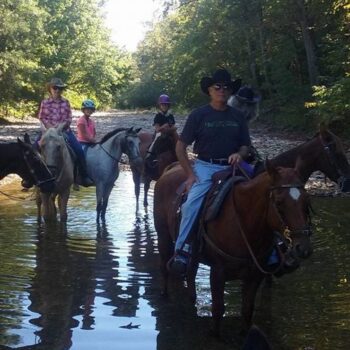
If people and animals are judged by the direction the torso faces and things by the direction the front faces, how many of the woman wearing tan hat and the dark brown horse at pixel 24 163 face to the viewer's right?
1

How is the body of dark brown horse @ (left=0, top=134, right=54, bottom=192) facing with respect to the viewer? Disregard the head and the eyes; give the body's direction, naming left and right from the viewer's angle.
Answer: facing to the right of the viewer

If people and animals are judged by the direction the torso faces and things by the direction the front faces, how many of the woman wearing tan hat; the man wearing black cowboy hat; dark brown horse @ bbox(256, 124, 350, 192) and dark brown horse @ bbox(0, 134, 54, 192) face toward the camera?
2

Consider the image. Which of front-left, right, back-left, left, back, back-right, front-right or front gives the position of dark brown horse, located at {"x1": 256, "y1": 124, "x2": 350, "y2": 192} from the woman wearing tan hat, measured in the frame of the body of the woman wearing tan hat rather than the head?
front-left

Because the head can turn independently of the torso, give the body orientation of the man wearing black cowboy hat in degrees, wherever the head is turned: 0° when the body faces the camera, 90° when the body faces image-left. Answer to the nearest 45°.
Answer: approximately 0°

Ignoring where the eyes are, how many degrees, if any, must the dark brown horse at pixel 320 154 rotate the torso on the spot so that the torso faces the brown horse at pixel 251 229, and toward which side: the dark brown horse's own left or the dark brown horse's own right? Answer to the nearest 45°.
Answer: approximately 90° to the dark brown horse's own right

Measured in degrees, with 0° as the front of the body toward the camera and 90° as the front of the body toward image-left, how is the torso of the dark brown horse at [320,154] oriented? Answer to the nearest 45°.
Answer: approximately 270°

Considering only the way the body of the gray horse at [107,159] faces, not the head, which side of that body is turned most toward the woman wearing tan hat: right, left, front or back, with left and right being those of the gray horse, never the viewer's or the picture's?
right

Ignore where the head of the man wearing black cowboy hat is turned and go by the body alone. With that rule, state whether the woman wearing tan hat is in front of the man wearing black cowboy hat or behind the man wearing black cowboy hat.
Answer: behind

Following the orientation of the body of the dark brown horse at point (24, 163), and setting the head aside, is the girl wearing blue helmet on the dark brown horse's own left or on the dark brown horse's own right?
on the dark brown horse's own left

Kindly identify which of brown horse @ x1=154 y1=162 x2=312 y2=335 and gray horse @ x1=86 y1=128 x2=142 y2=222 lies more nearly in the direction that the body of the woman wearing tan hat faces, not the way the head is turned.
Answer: the brown horse

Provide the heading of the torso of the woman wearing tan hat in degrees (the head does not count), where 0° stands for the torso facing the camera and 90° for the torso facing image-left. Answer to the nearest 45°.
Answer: approximately 0°

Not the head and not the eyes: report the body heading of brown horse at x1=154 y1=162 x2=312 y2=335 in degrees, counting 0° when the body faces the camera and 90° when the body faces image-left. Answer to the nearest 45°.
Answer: approximately 315°
